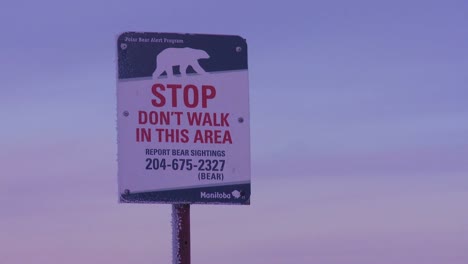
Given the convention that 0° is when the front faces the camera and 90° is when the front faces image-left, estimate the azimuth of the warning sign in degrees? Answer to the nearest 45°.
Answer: approximately 0°
